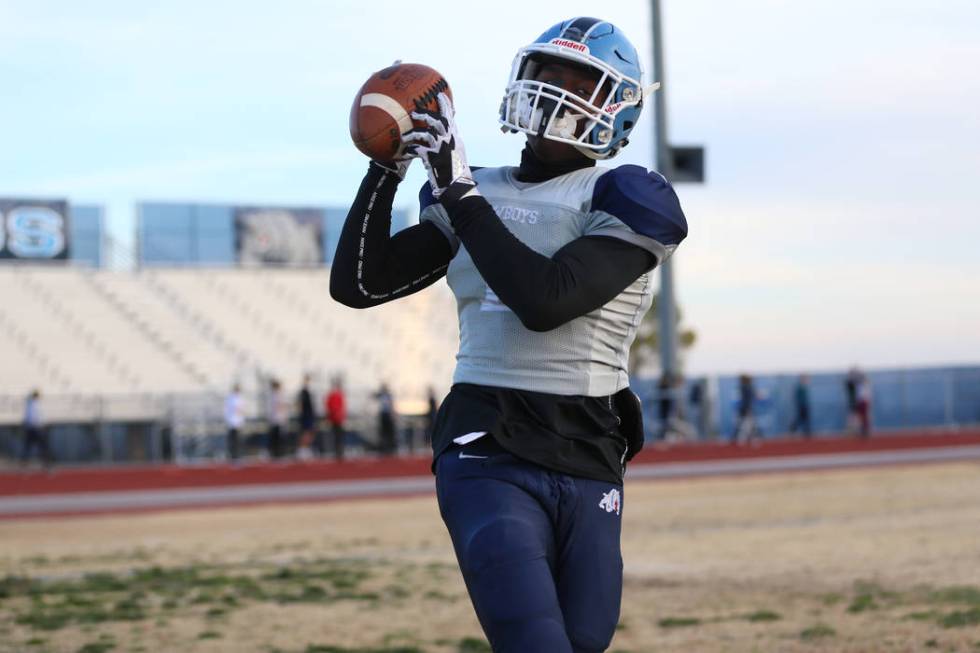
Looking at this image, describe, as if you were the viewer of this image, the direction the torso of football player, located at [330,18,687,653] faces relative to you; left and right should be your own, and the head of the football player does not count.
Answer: facing the viewer and to the left of the viewer

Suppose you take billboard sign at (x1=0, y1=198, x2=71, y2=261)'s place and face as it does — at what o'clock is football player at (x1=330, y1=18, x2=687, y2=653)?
The football player is roughly at 12 o'clock from the billboard sign.

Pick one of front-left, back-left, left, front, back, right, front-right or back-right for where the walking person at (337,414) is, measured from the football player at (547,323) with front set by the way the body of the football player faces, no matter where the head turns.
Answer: back-right

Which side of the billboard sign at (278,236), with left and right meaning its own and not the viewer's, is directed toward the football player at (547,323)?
front

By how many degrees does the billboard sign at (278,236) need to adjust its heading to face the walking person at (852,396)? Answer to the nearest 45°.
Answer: approximately 45° to its left

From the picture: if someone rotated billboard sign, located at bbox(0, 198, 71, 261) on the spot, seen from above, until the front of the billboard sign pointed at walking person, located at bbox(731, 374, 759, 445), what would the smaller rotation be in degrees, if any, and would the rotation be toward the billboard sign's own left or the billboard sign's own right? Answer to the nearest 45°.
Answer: approximately 45° to the billboard sign's own left

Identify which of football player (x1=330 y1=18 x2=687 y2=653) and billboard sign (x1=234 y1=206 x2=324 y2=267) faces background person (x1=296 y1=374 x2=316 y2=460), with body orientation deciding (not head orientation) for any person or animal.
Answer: the billboard sign

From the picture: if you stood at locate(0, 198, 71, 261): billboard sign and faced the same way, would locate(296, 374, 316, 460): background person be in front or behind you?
in front

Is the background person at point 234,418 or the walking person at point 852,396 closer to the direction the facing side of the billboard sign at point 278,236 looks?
the background person

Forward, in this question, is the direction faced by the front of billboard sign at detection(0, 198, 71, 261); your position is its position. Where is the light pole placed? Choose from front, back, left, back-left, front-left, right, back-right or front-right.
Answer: front-left

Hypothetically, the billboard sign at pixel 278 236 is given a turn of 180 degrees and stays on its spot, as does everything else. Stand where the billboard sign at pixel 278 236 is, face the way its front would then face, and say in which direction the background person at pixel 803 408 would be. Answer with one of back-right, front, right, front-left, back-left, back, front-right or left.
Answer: back-right

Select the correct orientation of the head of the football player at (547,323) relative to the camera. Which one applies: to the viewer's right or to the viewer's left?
to the viewer's left

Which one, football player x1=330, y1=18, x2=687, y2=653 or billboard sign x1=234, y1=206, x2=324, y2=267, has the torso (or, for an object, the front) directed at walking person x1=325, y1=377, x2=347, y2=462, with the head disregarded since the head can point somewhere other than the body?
the billboard sign

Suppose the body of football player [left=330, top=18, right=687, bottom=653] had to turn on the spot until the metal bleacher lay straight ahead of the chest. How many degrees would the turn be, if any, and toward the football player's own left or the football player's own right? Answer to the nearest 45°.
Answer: approximately 135° to the football player's own right

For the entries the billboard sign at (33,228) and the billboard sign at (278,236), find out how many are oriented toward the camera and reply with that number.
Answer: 2
